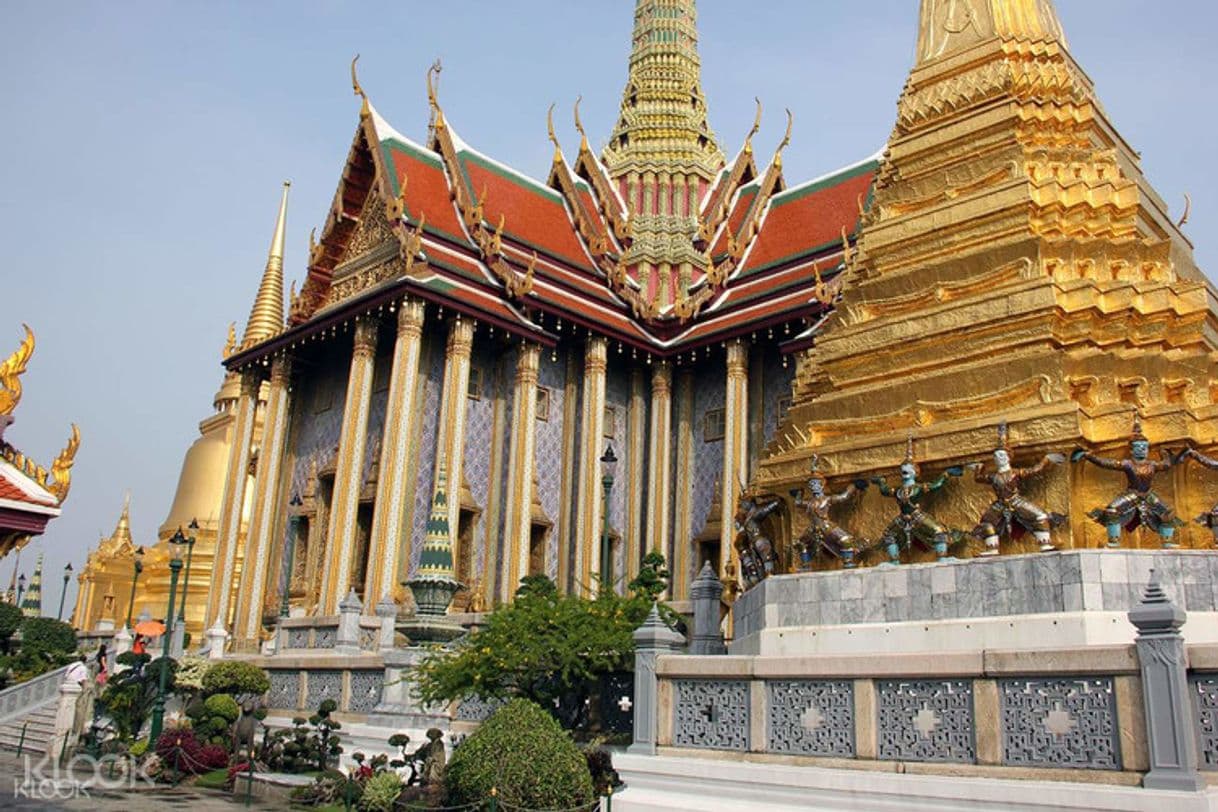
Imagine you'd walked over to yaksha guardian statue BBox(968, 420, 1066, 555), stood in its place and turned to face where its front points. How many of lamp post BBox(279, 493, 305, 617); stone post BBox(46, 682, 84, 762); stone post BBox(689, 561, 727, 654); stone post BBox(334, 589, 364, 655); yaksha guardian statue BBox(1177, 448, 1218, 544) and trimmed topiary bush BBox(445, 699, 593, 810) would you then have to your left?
1

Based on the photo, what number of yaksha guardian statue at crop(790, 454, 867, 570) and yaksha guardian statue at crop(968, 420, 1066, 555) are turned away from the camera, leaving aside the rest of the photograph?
0

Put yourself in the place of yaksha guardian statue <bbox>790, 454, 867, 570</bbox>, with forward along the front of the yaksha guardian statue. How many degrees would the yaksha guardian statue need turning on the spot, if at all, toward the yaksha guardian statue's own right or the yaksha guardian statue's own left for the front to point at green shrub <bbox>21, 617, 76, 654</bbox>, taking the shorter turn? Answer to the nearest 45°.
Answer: approximately 90° to the yaksha guardian statue's own right

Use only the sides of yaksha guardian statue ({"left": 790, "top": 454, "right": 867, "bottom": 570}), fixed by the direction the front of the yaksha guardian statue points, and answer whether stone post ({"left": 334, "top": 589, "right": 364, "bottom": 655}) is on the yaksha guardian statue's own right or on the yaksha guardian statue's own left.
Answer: on the yaksha guardian statue's own right

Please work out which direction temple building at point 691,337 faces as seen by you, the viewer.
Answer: facing the viewer and to the left of the viewer

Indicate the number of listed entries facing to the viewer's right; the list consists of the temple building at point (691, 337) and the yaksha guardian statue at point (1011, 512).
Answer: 0

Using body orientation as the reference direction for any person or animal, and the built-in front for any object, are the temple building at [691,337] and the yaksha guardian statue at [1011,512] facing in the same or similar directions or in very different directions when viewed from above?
same or similar directions

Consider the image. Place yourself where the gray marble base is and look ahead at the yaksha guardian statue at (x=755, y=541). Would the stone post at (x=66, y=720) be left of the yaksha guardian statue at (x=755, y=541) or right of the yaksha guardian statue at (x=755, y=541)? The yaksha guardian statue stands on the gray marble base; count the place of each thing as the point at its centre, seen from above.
left

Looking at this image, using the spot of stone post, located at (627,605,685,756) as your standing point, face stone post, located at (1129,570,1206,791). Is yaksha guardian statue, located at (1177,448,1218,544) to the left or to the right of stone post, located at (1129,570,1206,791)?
left

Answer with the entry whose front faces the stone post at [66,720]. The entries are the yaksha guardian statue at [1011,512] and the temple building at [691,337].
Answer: the temple building

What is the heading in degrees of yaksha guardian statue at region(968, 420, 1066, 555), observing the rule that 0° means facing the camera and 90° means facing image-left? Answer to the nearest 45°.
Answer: approximately 0°

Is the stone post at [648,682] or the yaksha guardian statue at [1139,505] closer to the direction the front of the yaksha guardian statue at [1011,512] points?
the stone post
